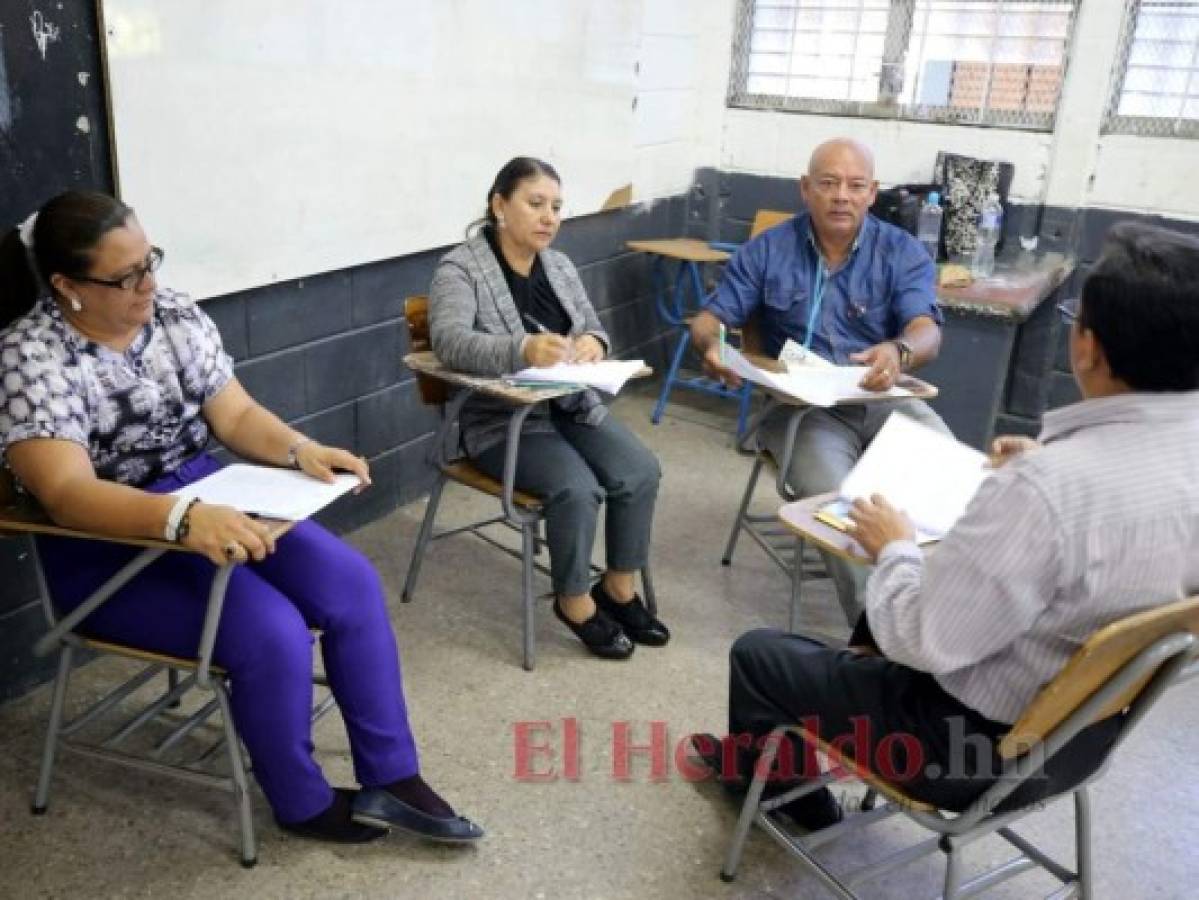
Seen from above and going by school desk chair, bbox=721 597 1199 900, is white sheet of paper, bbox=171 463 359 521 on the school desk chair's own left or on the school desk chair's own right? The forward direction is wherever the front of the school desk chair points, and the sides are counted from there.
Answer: on the school desk chair's own left

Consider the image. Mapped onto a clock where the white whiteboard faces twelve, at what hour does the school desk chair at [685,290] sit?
The school desk chair is roughly at 9 o'clock from the white whiteboard.

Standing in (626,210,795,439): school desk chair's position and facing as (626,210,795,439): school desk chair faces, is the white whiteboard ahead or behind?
ahead

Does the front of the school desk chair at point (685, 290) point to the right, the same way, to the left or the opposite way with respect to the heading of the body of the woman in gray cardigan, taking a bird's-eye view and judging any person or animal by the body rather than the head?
to the right

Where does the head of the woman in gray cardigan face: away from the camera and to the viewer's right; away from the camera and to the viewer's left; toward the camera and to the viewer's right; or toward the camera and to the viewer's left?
toward the camera and to the viewer's right

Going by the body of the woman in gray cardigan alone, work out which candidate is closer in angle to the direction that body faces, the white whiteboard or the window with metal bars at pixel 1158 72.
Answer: the window with metal bars

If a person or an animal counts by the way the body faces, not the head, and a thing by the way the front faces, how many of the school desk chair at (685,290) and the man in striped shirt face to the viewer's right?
0

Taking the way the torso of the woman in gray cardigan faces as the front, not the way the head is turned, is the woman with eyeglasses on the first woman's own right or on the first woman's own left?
on the first woman's own right

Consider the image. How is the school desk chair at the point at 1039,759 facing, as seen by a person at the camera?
facing away from the viewer and to the left of the viewer

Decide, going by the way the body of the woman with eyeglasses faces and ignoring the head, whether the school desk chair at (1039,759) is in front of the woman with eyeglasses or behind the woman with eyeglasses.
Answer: in front

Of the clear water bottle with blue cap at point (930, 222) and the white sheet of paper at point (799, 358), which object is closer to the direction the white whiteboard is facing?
the white sheet of paper

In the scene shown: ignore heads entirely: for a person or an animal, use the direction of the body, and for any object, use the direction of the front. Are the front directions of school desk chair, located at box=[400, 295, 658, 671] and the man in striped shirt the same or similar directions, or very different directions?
very different directions

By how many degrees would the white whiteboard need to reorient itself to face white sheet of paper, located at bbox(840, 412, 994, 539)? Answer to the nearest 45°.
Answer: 0° — it already faces it
